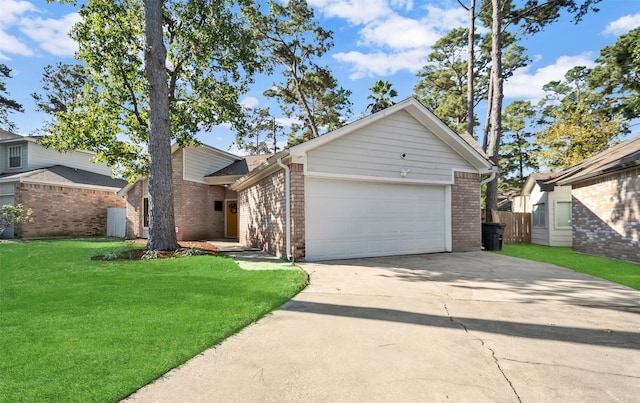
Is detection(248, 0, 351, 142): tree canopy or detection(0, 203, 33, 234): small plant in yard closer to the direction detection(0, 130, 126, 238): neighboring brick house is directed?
the small plant in yard

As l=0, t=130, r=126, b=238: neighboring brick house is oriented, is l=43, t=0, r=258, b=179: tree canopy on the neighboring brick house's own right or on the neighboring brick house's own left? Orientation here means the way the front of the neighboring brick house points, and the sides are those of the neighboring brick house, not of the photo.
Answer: on the neighboring brick house's own left

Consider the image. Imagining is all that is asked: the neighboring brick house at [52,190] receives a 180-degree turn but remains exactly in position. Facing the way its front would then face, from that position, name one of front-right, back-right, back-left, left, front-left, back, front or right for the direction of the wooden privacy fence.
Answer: right

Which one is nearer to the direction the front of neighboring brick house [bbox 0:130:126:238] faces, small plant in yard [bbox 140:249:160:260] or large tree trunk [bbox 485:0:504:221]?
the small plant in yard

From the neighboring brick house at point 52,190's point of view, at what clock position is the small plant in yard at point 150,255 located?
The small plant in yard is roughly at 10 o'clock from the neighboring brick house.

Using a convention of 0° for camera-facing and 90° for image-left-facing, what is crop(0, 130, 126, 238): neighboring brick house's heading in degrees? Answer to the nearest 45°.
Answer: approximately 45°

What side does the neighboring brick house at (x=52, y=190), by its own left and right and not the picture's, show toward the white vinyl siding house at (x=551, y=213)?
left

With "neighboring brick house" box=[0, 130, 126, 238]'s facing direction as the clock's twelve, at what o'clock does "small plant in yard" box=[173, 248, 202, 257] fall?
The small plant in yard is roughly at 10 o'clock from the neighboring brick house.

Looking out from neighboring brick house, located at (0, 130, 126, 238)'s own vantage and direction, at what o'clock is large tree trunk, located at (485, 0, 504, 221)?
The large tree trunk is roughly at 9 o'clock from the neighboring brick house.

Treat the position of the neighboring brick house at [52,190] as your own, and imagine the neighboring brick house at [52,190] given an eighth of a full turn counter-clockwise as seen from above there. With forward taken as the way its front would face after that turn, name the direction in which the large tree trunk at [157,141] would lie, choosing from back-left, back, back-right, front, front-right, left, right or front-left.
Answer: front

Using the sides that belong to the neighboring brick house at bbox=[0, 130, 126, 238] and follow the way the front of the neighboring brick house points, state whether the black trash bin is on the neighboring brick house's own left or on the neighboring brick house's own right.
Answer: on the neighboring brick house's own left
